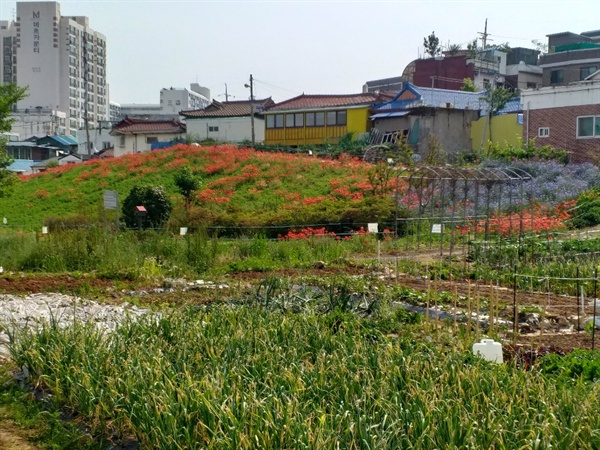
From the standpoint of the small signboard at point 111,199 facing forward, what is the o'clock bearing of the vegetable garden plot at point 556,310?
The vegetable garden plot is roughly at 11 o'clock from the small signboard.

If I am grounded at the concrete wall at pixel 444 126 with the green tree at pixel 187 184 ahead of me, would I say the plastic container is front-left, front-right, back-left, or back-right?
front-left

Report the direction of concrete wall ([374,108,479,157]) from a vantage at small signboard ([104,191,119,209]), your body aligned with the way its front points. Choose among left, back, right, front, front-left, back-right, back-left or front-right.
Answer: back-left

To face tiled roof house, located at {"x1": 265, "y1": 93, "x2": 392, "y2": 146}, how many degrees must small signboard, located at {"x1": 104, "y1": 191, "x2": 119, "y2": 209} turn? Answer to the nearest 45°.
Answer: approximately 135° to its left

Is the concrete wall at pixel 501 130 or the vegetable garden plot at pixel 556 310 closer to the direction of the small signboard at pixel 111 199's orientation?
the vegetable garden plot

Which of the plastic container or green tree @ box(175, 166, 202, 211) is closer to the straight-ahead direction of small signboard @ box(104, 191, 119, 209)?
the plastic container

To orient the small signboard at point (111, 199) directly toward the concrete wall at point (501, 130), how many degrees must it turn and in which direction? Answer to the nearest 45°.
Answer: approximately 135° to its left

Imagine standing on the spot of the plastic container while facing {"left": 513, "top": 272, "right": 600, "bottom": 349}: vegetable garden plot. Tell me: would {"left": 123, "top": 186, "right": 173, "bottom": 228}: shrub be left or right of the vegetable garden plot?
left

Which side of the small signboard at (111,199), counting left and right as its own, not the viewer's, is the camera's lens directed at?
front

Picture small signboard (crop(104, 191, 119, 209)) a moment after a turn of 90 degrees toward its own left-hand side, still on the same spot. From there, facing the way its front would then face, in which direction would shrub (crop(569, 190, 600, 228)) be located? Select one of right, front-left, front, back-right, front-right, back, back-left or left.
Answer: front
